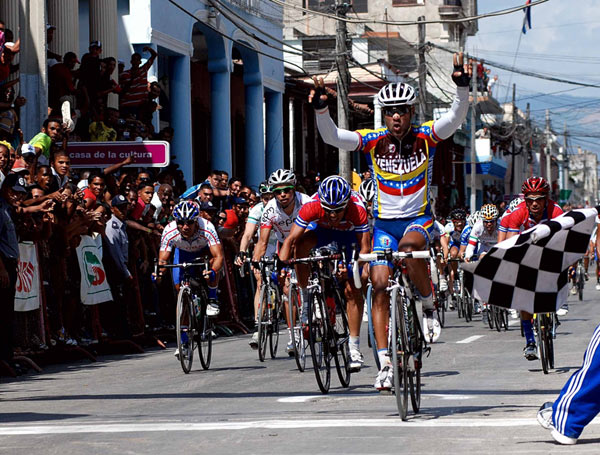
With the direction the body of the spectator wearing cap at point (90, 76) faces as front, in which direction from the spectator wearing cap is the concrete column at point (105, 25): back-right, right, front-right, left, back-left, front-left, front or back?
back-left

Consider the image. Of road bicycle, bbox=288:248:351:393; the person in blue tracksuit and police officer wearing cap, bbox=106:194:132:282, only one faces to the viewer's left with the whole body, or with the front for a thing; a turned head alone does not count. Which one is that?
the person in blue tracksuit

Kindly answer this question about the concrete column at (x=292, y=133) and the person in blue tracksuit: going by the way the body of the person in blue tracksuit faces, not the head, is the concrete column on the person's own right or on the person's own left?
on the person's own right

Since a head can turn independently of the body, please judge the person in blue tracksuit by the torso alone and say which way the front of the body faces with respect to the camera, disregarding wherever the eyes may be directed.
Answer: to the viewer's left

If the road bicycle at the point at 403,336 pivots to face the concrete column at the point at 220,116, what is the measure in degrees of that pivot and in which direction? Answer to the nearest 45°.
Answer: approximately 180°

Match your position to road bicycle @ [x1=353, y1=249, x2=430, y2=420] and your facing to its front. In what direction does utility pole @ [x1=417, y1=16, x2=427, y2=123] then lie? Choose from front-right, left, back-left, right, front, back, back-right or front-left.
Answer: back

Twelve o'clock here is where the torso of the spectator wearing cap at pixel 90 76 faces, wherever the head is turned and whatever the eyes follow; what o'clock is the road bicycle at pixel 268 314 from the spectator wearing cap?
The road bicycle is roughly at 1 o'clock from the spectator wearing cap.

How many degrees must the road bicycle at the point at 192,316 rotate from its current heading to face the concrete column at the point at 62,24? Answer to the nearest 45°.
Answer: approximately 180°

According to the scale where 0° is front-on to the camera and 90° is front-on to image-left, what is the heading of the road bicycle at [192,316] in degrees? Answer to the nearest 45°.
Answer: approximately 0°
